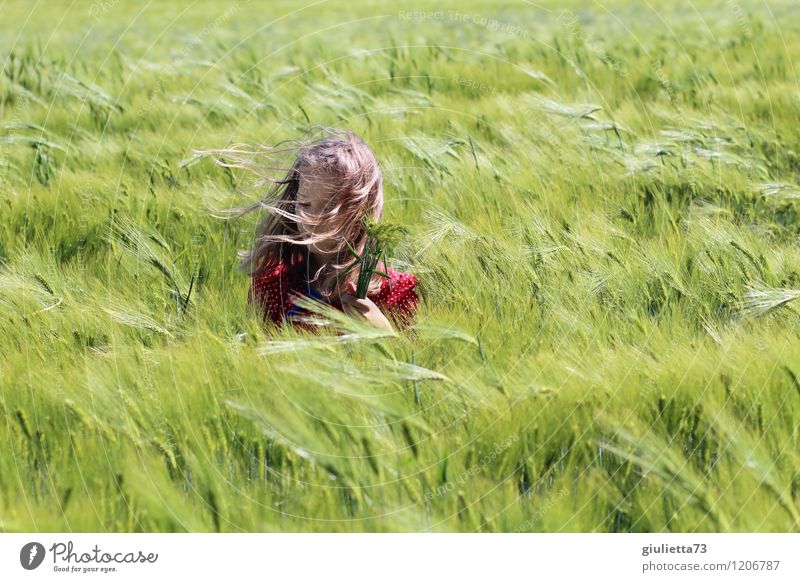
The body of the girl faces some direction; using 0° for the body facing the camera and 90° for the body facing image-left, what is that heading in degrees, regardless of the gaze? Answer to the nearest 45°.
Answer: approximately 0°
